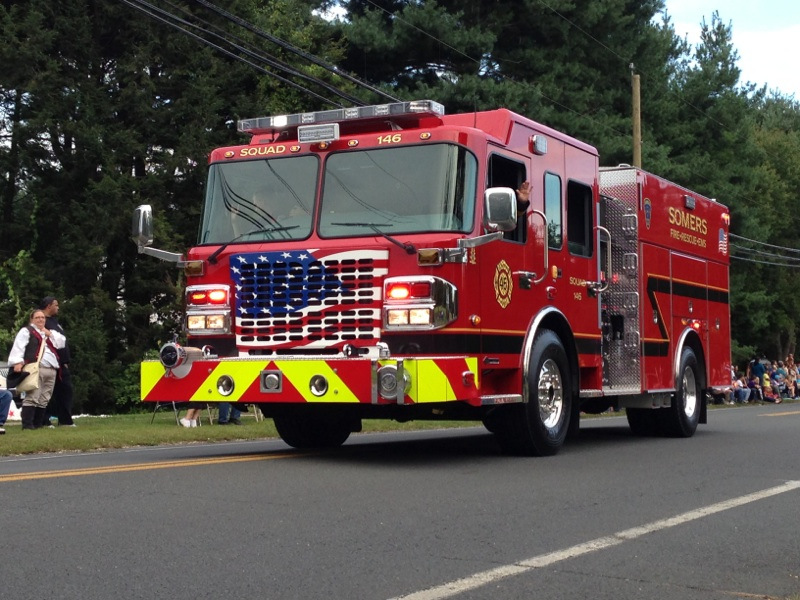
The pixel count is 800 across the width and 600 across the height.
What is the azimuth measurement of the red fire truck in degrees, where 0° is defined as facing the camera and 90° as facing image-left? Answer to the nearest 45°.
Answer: approximately 45°

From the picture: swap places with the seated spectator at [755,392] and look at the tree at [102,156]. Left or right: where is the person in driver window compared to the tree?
left

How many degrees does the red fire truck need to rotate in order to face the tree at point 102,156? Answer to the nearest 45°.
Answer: approximately 90° to its right

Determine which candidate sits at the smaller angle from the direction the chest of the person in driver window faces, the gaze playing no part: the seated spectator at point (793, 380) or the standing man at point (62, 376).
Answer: the standing man

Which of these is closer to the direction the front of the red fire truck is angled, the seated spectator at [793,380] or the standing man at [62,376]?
the standing man

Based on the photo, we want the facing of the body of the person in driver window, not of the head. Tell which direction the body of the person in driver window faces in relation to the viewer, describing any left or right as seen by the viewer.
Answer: facing the viewer and to the left of the viewer
